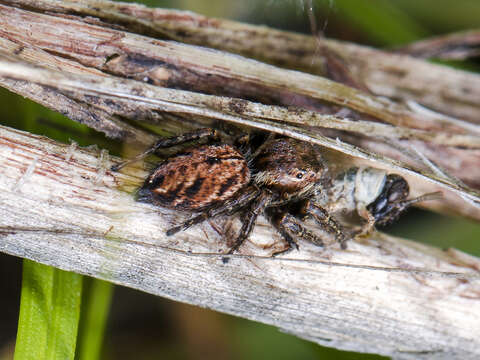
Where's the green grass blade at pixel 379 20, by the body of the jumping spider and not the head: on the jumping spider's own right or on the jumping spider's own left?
on the jumping spider's own left

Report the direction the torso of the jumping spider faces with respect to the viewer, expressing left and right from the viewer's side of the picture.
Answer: facing to the right of the viewer
